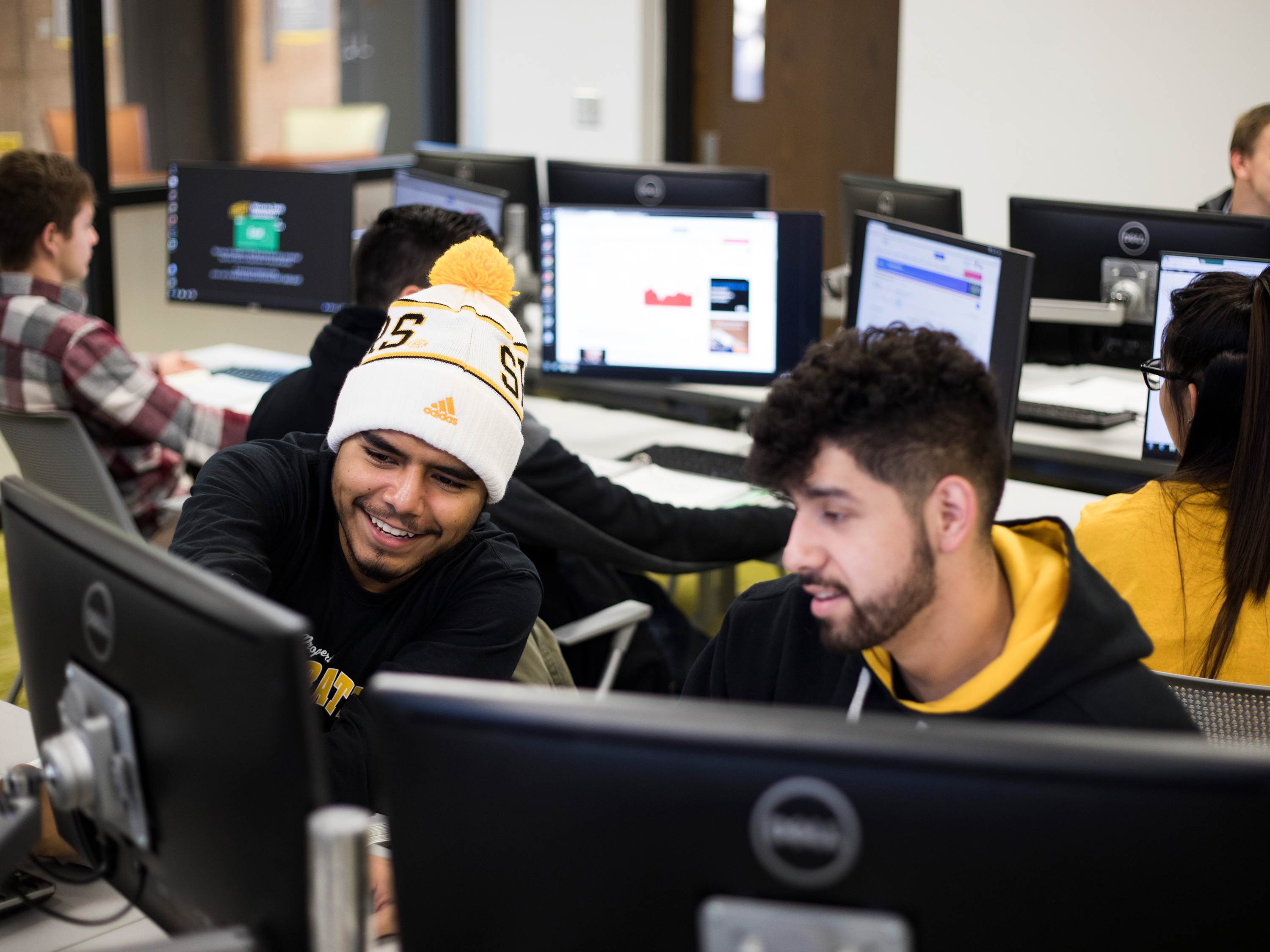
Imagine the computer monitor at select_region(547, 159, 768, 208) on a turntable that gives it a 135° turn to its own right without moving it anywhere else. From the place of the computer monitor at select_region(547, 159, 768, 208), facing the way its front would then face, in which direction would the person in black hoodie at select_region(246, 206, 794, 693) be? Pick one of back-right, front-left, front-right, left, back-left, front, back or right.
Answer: front-right

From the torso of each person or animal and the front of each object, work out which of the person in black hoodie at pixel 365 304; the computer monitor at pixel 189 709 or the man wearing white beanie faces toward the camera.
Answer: the man wearing white beanie

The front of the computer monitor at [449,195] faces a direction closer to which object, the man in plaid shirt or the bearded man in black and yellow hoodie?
the man in plaid shirt

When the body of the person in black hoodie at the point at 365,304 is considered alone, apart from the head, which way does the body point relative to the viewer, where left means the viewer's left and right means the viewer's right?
facing away from the viewer and to the right of the viewer

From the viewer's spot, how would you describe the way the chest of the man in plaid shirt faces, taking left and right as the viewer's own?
facing away from the viewer and to the right of the viewer

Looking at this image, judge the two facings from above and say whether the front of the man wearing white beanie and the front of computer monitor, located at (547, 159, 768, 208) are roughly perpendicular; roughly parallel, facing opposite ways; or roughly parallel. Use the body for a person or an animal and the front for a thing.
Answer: roughly parallel, facing opposite ways

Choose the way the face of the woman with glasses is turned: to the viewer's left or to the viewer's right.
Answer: to the viewer's left

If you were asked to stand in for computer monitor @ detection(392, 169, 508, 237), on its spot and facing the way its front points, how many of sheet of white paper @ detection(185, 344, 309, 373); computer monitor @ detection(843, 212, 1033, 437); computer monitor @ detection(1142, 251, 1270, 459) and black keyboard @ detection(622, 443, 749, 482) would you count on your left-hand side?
3

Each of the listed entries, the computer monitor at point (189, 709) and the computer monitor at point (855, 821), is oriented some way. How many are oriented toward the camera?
0

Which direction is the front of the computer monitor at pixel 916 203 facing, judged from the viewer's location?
facing away from the viewer and to the right of the viewer

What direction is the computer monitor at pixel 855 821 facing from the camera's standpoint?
away from the camera

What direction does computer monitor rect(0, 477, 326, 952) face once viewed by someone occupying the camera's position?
facing away from the viewer and to the right of the viewer

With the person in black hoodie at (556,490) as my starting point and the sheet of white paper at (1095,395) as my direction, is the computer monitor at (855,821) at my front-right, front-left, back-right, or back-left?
back-right
